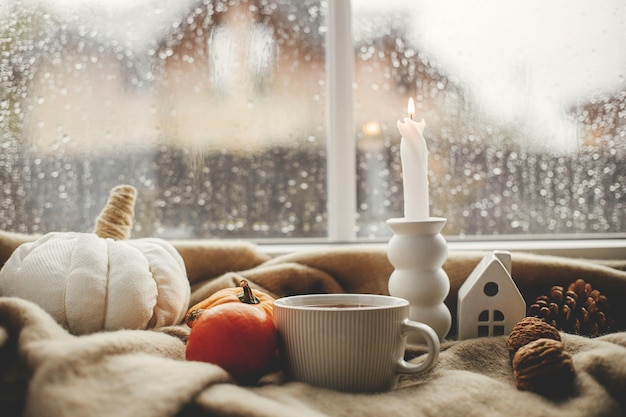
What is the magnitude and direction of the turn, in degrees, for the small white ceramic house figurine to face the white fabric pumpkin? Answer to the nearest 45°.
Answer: approximately 45° to its right

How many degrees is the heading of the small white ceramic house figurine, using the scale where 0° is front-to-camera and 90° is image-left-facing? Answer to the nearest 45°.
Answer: approximately 0°
